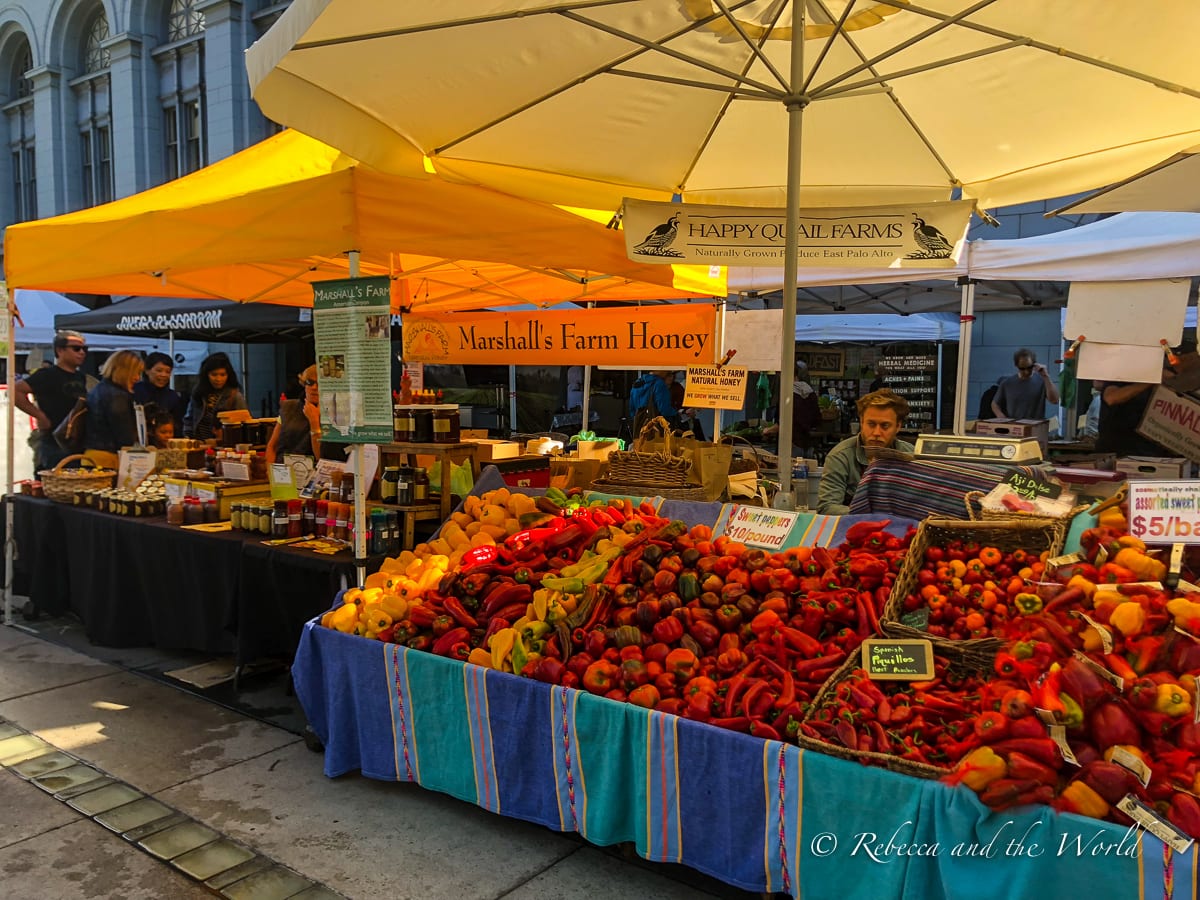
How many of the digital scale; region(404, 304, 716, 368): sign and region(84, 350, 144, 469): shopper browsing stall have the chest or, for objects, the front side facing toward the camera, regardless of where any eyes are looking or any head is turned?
2

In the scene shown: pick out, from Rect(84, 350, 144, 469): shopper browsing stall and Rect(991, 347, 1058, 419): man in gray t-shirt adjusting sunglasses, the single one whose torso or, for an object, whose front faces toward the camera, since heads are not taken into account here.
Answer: Rect(991, 347, 1058, 419): man in gray t-shirt adjusting sunglasses

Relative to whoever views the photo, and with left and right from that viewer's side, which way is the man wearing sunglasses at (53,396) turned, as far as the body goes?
facing the viewer and to the right of the viewer

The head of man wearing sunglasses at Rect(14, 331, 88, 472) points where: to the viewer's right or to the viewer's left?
to the viewer's right

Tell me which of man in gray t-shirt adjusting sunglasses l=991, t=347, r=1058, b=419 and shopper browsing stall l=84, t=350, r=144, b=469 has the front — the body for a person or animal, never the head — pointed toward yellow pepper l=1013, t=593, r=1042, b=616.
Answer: man in gray t-shirt adjusting sunglasses l=991, t=347, r=1058, b=419

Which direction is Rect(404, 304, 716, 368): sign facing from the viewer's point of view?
toward the camera

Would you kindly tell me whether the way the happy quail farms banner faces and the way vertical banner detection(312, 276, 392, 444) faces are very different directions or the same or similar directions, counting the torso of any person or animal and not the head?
same or similar directions

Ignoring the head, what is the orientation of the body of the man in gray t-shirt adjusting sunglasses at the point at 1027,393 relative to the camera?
toward the camera

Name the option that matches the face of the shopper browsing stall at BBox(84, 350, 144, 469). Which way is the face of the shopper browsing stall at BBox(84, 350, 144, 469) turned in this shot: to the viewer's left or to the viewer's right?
to the viewer's right

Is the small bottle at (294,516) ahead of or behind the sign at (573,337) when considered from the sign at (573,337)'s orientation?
ahead

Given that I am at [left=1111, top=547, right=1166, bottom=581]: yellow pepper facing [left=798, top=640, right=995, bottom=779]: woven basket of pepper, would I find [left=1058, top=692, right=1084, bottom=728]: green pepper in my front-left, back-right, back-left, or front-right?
front-left

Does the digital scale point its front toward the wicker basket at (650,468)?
no

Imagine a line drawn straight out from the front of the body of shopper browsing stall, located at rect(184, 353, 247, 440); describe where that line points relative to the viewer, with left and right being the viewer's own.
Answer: facing the viewer

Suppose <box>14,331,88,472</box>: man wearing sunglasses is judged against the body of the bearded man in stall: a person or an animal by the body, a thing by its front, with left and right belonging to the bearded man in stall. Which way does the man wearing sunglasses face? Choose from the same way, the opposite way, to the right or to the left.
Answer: to the left

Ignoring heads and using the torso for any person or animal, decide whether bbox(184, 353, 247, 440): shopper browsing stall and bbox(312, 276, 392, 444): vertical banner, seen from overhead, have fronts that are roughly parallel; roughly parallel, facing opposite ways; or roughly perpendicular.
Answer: roughly parallel
